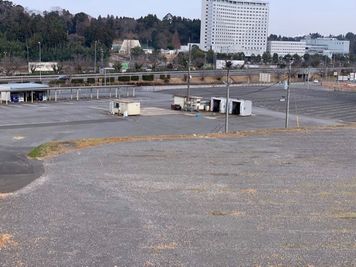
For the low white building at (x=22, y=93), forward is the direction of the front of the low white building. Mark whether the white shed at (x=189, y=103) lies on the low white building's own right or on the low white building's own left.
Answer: on the low white building's own left

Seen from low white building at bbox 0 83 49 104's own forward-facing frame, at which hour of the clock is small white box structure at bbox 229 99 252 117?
The small white box structure is roughly at 10 o'clock from the low white building.

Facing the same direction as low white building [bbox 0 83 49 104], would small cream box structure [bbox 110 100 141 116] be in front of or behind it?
in front

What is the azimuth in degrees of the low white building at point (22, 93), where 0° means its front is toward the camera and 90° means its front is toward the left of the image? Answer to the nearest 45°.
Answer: approximately 0°
